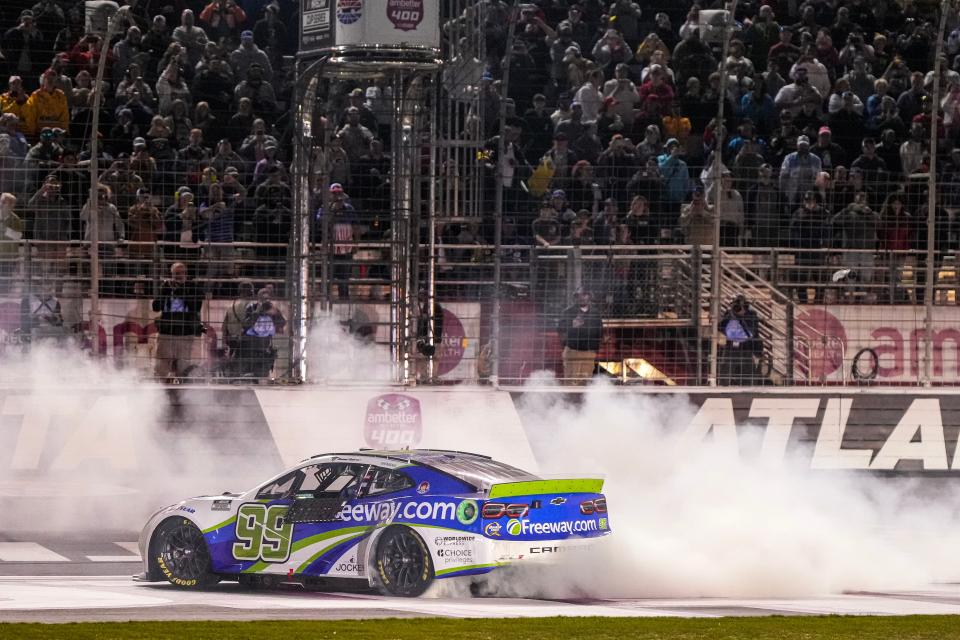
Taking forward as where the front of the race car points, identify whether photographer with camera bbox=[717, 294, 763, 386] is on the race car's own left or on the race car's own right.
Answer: on the race car's own right

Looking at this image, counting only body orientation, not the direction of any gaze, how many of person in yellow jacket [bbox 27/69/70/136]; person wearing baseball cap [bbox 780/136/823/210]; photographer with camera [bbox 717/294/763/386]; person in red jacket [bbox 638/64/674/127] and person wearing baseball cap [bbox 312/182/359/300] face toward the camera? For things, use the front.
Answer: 5

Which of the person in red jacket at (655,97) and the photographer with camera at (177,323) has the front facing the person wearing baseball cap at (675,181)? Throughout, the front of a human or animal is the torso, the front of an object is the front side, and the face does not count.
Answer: the person in red jacket

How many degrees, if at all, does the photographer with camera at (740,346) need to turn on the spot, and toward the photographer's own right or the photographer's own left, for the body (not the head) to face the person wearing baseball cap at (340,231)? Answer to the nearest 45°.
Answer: approximately 90° to the photographer's own right

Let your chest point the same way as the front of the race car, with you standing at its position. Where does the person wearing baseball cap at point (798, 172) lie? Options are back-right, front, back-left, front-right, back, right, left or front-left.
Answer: right

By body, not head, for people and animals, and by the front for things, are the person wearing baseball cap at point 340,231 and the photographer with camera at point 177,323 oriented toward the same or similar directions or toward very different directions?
same or similar directions

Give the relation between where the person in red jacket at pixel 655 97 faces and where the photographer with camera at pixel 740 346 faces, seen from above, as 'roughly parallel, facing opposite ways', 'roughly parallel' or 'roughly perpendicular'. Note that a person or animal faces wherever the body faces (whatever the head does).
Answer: roughly parallel

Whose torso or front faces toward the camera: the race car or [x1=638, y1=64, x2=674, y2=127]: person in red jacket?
the person in red jacket

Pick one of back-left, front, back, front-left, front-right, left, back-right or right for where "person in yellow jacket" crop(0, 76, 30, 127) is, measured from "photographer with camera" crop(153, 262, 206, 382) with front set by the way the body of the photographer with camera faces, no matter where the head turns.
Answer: back-right

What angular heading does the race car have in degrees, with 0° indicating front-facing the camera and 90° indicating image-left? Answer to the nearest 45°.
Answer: approximately 135°

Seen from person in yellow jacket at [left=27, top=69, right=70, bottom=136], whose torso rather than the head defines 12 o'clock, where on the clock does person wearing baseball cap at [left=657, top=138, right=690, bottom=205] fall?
The person wearing baseball cap is roughly at 10 o'clock from the person in yellow jacket.

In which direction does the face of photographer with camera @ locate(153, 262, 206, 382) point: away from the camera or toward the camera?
toward the camera

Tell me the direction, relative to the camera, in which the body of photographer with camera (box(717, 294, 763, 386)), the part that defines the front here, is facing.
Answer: toward the camera

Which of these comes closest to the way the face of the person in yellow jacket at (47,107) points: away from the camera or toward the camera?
toward the camera

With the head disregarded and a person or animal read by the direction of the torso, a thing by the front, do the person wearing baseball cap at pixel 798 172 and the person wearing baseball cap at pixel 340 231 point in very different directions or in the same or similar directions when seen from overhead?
same or similar directions

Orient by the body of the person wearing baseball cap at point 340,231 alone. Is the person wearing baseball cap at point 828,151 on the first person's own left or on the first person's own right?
on the first person's own left
